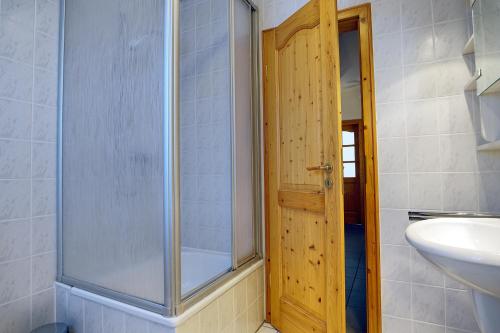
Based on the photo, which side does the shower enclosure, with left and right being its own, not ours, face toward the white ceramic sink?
front

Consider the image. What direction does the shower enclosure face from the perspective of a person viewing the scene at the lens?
facing the viewer and to the right of the viewer

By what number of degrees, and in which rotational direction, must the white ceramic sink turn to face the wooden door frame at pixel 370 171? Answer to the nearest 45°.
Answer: approximately 90° to its right

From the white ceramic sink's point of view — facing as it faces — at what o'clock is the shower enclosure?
The shower enclosure is roughly at 1 o'clock from the white ceramic sink.

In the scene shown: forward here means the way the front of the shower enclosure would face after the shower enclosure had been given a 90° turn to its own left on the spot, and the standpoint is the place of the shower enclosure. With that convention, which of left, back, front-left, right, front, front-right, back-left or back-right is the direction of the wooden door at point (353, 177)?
front

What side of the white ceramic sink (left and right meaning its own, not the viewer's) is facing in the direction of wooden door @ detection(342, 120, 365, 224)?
right

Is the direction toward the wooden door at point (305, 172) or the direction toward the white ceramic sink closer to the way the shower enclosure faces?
the white ceramic sink

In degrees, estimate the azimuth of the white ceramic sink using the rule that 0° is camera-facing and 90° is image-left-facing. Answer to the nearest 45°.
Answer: approximately 45°

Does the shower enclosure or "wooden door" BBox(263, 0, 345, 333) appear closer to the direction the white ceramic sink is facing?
the shower enclosure

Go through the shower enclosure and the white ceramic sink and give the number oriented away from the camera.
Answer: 0
